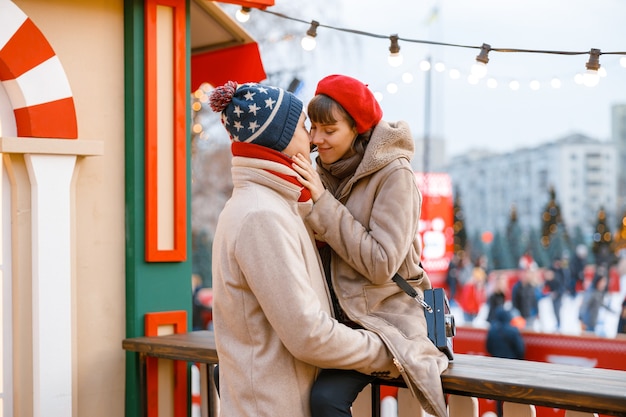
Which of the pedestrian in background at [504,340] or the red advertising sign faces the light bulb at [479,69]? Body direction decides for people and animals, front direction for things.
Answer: the red advertising sign

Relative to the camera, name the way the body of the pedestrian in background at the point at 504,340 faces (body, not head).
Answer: away from the camera

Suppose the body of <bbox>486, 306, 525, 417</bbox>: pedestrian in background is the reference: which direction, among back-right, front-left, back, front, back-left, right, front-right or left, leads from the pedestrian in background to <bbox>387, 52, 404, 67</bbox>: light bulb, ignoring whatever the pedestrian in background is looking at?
back

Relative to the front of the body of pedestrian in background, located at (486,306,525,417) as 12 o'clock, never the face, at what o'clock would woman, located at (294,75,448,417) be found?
The woman is roughly at 6 o'clock from the pedestrian in background.

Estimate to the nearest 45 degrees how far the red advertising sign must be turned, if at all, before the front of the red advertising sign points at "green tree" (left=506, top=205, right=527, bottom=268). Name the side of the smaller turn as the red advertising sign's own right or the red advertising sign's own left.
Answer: approximately 180°

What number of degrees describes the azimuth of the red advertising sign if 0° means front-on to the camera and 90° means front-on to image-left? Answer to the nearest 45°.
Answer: approximately 0°

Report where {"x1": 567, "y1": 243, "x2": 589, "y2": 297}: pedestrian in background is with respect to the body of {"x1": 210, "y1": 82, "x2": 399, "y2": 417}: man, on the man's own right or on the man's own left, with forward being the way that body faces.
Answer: on the man's own left

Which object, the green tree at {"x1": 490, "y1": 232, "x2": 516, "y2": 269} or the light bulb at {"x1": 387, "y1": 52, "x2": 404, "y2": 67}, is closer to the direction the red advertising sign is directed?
the light bulb

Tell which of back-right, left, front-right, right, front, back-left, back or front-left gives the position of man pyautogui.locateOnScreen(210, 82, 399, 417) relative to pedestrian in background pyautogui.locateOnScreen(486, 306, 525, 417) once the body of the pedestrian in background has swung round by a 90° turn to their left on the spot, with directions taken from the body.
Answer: left

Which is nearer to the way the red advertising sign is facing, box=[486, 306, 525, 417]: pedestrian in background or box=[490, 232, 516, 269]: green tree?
the pedestrian in background

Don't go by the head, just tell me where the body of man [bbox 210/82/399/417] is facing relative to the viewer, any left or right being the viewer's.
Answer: facing to the right of the viewer

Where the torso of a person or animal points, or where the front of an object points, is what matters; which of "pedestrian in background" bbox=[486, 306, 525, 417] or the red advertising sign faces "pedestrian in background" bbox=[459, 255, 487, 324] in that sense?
"pedestrian in background" bbox=[486, 306, 525, 417]
